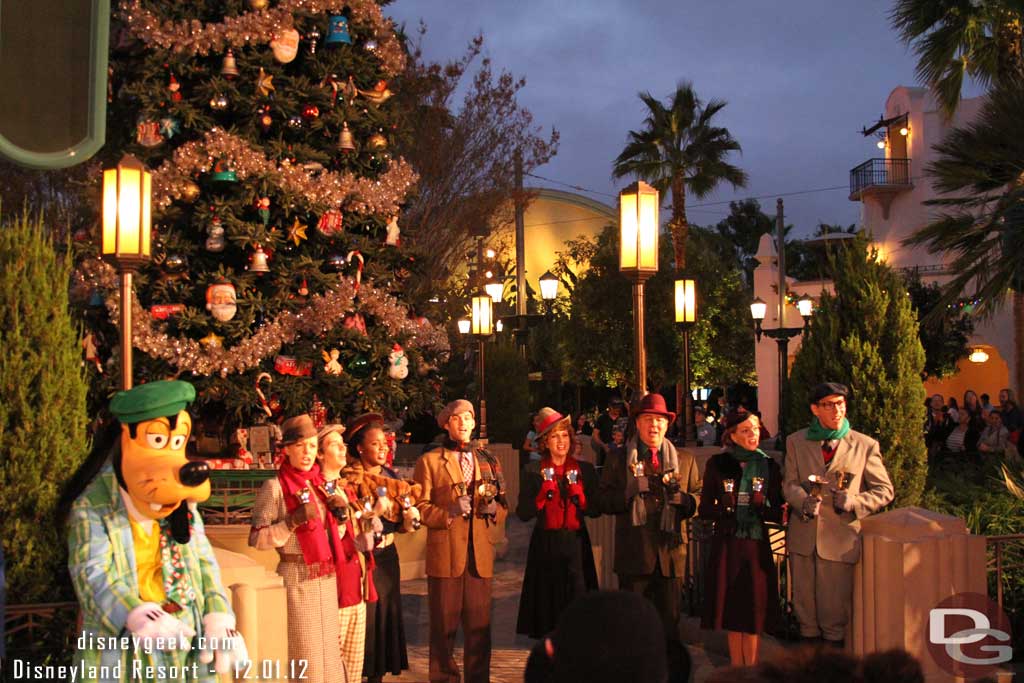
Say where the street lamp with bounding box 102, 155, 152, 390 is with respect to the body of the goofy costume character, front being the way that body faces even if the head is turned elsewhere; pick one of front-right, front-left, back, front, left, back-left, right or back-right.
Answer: back-left

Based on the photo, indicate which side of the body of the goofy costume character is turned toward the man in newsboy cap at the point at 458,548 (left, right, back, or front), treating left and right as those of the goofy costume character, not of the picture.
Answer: left

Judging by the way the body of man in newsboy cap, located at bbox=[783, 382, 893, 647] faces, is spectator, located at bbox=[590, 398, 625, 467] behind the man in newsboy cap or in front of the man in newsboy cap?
behind

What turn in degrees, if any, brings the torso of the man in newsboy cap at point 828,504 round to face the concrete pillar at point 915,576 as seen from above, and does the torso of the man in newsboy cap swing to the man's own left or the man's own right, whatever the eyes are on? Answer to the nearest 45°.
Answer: approximately 45° to the man's own left

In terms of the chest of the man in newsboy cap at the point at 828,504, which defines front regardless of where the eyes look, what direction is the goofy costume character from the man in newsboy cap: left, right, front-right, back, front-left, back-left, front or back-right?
front-right

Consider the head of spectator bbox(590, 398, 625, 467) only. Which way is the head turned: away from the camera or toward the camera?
toward the camera

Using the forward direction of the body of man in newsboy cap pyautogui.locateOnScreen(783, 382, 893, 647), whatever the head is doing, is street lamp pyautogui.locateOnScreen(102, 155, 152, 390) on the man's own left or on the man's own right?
on the man's own right

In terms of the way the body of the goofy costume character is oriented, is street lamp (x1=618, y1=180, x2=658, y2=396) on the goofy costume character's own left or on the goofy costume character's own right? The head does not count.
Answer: on the goofy costume character's own left

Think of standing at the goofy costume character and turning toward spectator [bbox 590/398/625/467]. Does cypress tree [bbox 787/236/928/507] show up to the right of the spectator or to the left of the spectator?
right

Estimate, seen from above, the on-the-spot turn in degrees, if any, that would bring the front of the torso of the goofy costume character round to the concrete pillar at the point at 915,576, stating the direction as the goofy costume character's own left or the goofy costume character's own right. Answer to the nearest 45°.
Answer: approximately 45° to the goofy costume character's own left

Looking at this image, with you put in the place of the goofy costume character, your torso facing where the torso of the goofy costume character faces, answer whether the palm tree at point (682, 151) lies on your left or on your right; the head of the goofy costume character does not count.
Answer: on your left

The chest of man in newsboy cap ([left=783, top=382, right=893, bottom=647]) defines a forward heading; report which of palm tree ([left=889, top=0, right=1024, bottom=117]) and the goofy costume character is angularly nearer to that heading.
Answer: the goofy costume character

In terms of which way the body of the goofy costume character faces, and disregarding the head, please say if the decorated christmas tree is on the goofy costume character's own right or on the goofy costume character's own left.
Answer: on the goofy costume character's own left

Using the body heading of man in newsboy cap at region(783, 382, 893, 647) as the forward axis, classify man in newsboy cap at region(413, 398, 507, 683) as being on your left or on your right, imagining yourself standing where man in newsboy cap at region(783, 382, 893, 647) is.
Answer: on your right

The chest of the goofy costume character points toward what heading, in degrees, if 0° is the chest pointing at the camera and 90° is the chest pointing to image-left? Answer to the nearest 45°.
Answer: approximately 315°

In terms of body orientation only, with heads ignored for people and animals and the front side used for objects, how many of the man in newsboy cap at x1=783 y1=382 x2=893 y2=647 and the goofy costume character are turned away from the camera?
0

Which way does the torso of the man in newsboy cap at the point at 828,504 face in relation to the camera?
toward the camera

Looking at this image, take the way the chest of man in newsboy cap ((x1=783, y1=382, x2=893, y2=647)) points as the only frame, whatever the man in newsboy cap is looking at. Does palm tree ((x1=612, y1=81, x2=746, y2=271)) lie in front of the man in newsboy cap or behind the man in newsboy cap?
behind
